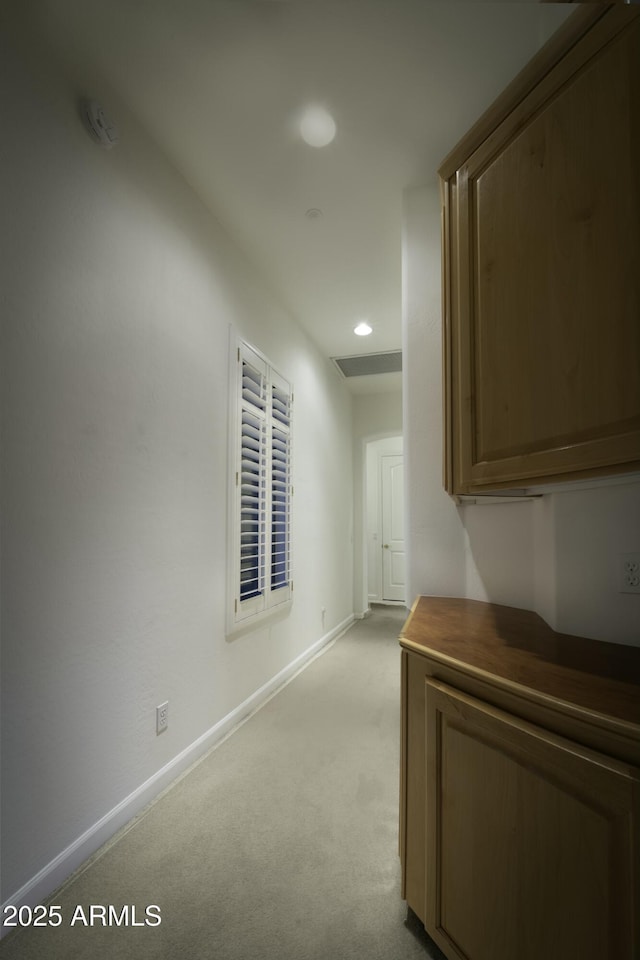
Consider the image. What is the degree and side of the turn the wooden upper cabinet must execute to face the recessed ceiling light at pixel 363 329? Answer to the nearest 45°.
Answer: approximately 90° to its right

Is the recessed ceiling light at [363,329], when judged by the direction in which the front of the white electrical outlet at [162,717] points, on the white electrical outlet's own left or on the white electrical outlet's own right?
on the white electrical outlet's own left

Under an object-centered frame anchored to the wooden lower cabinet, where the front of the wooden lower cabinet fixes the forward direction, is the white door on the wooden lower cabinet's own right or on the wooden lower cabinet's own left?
on the wooden lower cabinet's own right

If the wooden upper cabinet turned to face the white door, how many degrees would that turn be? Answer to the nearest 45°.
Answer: approximately 135° to its right

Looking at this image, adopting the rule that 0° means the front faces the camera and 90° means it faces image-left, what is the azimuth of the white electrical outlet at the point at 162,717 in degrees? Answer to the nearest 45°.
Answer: approximately 315°
